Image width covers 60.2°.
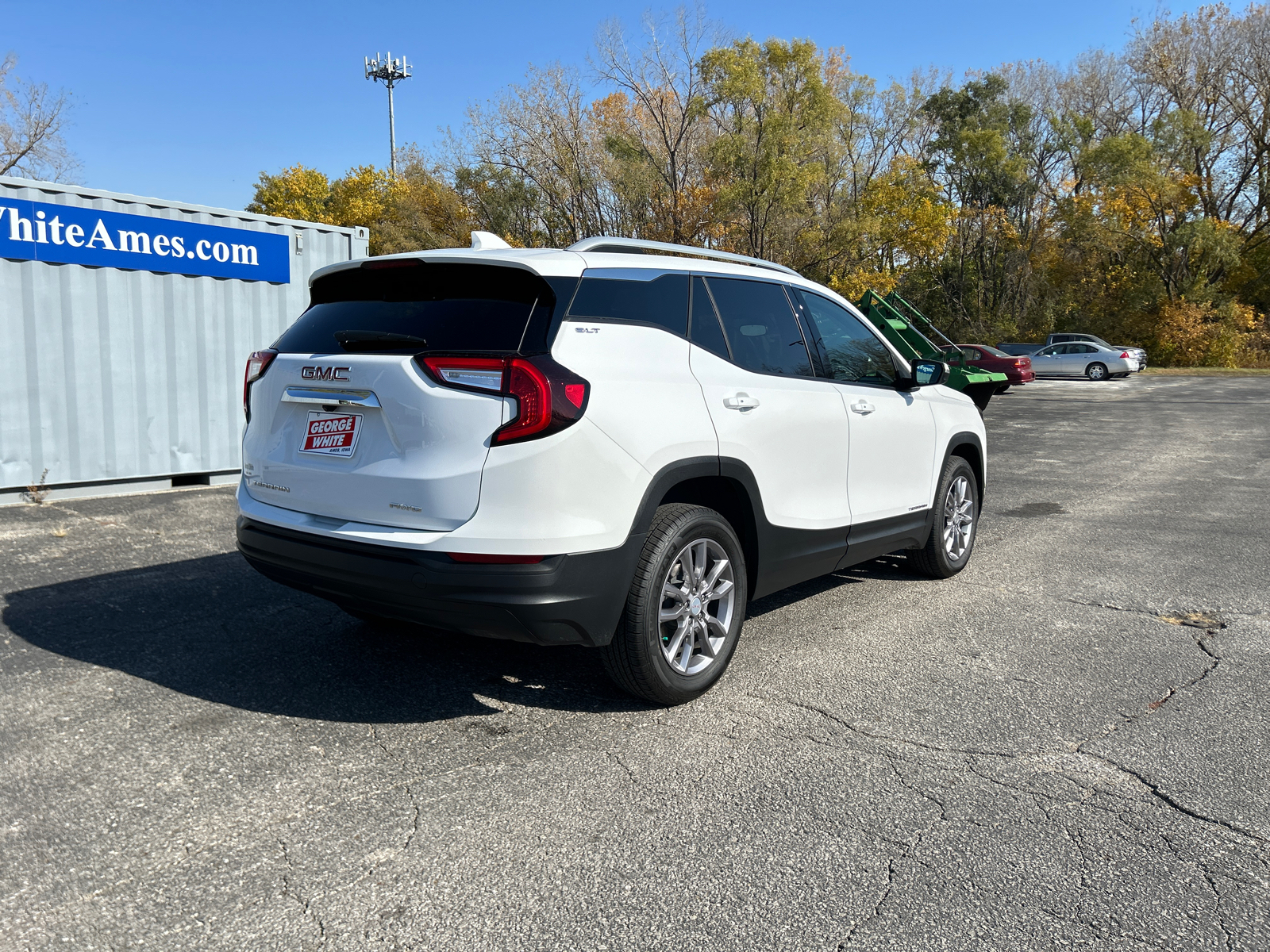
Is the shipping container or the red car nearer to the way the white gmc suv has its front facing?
the red car

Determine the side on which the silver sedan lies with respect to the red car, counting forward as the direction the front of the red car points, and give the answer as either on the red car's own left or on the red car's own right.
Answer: on the red car's own right

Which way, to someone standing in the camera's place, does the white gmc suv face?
facing away from the viewer and to the right of the viewer

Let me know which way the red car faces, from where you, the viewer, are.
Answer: facing away from the viewer and to the left of the viewer

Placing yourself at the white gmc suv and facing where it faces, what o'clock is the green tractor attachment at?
The green tractor attachment is roughly at 11 o'clock from the white gmc suv.

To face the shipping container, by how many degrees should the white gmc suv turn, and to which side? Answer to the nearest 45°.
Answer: approximately 90° to its left
